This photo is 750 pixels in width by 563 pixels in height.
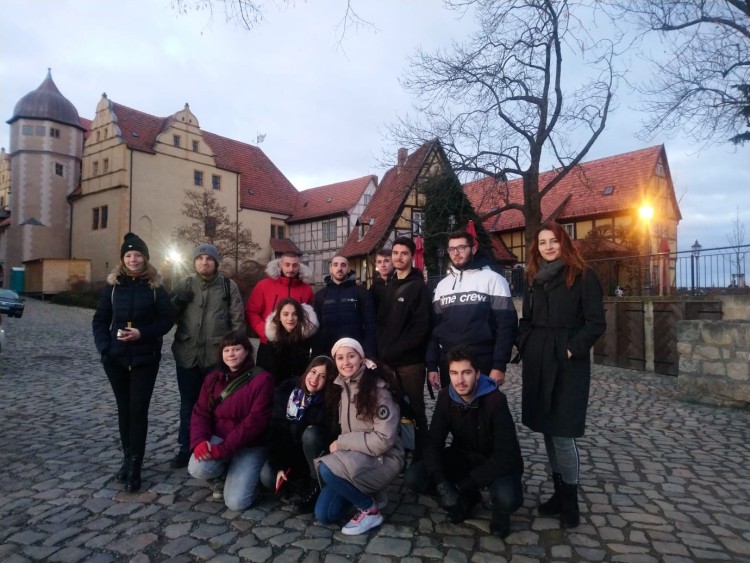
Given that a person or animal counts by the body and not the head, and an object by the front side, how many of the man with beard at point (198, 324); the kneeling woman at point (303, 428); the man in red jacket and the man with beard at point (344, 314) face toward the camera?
4

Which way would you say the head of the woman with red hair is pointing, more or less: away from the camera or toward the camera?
toward the camera

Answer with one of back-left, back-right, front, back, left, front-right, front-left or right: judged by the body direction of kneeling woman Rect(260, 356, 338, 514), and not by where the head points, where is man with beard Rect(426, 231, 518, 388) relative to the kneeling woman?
left

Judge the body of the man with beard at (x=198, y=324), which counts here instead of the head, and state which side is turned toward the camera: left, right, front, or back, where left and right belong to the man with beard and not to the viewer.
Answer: front

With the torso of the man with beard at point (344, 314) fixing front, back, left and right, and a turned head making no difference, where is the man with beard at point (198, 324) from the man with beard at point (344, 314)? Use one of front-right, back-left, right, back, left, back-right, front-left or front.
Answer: right

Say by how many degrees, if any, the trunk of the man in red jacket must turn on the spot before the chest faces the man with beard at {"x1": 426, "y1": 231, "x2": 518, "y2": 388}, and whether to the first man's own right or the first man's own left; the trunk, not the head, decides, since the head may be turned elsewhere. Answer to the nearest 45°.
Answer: approximately 45° to the first man's own left

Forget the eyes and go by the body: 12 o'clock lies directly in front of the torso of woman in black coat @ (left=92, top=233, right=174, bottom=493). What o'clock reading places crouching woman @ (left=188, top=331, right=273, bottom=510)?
The crouching woman is roughly at 10 o'clock from the woman in black coat.

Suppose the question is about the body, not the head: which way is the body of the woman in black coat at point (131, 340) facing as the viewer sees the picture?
toward the camera

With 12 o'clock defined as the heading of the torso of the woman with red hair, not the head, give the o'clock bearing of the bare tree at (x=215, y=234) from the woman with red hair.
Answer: The bare tree is roughly at 3 o'clock from the woman with red hair.

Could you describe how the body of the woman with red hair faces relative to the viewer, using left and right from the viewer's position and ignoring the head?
facing the viewer and to the left of the viewer

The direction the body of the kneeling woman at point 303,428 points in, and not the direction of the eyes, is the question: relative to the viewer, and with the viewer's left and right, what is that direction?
facing the viewer

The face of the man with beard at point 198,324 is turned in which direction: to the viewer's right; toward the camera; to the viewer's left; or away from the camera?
toward the camera

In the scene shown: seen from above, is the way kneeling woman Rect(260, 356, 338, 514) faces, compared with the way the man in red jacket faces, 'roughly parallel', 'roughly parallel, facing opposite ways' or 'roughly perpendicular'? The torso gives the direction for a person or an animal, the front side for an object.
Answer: roughly parallel

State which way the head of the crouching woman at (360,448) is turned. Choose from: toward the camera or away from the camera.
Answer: toward the camera

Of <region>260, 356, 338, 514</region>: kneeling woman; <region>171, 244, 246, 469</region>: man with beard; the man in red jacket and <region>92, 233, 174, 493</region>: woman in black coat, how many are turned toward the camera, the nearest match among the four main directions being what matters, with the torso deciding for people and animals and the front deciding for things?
4
